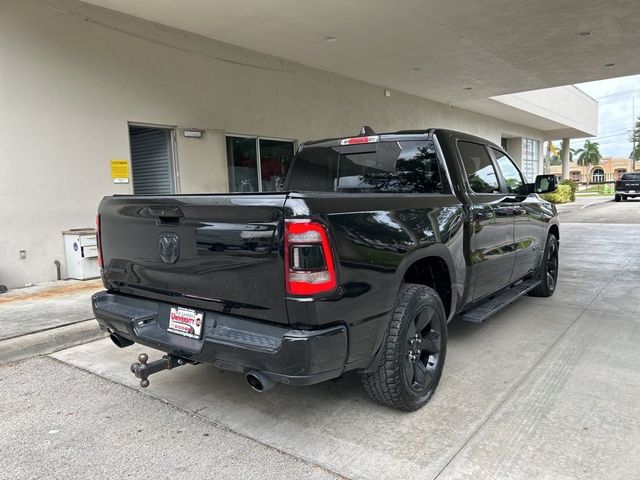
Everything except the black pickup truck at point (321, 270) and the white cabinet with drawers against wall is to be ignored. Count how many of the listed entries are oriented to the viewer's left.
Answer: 0

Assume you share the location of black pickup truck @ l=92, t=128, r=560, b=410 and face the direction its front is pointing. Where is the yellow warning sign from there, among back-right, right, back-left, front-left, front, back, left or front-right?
left

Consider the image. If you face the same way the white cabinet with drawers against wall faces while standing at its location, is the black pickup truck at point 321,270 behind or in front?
in front

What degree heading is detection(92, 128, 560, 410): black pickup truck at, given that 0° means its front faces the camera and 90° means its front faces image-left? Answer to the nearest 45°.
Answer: approximately 225°

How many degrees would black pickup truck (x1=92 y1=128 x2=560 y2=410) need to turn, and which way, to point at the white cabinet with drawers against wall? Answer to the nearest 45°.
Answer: approximately 90° to its left

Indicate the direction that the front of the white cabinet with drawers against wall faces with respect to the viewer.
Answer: facing the viewer and to the right of the viewer

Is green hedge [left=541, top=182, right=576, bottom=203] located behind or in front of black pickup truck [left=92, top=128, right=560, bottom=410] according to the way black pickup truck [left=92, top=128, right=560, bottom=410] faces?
in front

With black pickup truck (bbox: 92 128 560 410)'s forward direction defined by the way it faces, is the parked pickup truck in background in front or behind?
in front
